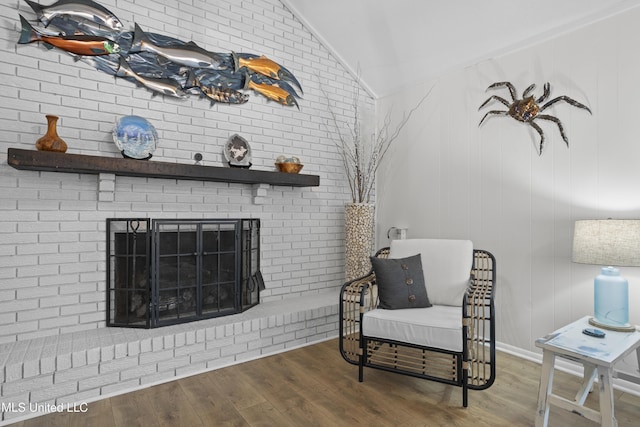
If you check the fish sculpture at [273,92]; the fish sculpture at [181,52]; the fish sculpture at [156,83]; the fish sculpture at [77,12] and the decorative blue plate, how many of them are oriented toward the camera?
1

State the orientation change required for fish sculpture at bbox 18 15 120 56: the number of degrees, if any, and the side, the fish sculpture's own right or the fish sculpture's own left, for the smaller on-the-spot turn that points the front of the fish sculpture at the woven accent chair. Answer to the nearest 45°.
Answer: approximately 45° to the fish sculpture's own right

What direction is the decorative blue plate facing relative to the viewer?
toward the camera

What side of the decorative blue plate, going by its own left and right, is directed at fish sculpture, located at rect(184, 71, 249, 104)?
left

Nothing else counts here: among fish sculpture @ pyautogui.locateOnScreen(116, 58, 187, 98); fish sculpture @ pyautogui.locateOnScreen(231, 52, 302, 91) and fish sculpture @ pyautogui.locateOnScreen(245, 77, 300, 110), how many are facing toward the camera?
0

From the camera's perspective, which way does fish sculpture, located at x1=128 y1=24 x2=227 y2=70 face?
to the viewer's right

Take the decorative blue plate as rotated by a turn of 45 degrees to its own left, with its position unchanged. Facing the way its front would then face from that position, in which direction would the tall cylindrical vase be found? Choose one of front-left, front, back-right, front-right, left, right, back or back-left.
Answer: front-left
